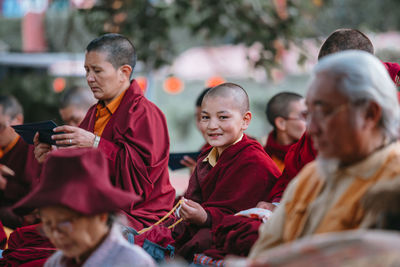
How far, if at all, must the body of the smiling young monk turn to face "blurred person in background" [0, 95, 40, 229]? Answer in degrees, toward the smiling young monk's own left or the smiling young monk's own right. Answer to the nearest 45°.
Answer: approximately 90° to the smiling young monk's own right

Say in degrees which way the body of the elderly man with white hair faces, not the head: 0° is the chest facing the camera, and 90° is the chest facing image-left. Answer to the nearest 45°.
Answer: approximately 45°

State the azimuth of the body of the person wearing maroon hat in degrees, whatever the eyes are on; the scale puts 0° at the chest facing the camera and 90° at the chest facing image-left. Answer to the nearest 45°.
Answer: approximately 45°

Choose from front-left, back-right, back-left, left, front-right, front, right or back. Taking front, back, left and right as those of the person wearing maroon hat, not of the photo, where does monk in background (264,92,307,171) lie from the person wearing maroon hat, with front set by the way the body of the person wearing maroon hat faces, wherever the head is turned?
back

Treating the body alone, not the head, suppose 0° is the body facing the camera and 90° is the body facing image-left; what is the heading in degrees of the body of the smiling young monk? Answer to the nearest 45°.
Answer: approximately 45°
